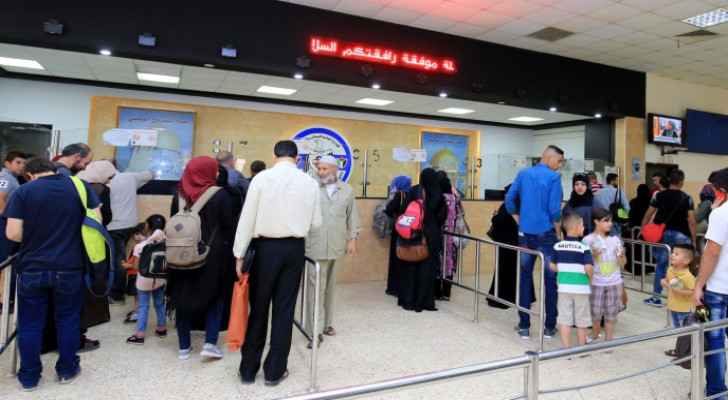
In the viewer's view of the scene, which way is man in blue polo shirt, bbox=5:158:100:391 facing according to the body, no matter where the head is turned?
away from the camera

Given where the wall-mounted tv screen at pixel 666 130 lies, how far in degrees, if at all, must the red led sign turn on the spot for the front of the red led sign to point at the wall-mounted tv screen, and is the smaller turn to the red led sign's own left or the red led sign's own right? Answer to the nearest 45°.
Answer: approximately 135° to the red led sign's own left

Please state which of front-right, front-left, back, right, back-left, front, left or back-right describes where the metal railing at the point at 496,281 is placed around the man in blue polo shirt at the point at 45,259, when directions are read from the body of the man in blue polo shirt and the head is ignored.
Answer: right

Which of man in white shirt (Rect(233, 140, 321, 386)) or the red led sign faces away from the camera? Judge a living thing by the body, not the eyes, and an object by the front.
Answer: the man in white shirt

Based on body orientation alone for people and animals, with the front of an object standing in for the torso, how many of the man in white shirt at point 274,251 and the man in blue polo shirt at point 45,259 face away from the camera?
2

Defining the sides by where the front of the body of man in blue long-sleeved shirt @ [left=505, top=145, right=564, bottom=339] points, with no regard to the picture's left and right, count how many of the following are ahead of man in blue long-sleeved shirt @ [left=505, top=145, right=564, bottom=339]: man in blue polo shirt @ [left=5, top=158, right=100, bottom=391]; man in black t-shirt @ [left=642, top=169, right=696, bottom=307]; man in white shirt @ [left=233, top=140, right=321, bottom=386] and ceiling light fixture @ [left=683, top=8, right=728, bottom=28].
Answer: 2

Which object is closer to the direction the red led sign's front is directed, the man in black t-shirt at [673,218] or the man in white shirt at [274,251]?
the man in white shirt

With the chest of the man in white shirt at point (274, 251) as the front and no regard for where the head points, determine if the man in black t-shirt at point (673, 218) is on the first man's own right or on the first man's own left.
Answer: on the first man's own right

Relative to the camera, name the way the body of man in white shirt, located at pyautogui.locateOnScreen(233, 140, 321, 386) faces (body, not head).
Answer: away from the camera

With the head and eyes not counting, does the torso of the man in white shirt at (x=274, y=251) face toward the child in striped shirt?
no

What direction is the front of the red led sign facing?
toward the camera

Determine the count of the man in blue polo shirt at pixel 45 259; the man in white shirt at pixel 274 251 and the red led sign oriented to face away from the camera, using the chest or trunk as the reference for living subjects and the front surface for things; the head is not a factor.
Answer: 2

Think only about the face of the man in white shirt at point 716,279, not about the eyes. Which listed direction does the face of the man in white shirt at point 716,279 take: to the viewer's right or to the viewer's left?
to the viewer's left

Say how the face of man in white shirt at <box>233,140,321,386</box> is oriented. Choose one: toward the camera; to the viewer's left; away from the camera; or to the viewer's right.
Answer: away from the camera

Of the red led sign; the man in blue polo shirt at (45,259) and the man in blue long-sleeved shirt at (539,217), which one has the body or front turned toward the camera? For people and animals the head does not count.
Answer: the red led sign

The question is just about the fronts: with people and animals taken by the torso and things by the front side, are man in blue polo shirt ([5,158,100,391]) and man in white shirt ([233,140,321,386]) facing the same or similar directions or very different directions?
same or similar directions
